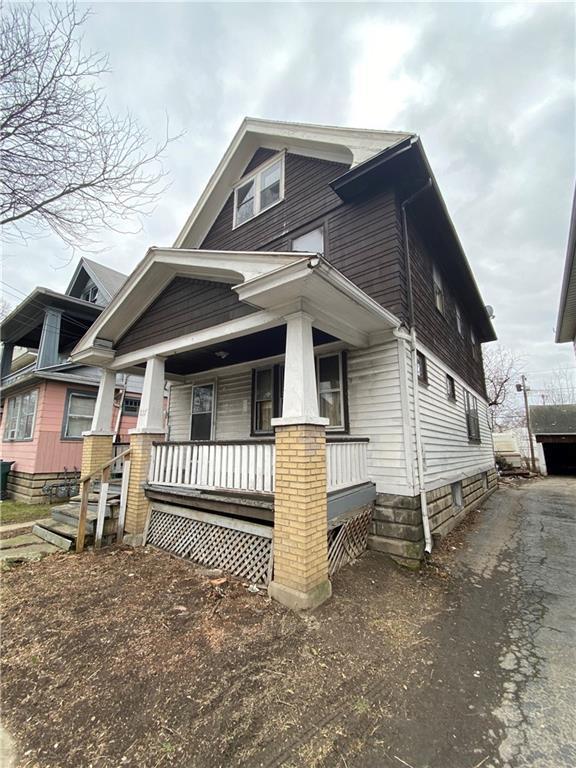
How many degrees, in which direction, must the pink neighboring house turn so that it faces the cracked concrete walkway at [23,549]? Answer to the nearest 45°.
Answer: approximately 45° to its left

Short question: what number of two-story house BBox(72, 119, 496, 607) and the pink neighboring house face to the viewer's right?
0

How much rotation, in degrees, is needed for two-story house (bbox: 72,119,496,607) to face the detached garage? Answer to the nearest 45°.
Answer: approximately 180°

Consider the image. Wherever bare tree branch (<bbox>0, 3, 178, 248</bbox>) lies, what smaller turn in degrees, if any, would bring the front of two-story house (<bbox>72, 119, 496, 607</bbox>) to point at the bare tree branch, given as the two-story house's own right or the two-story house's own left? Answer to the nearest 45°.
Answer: approximately 45° to the two-story house's own right

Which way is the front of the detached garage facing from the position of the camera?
facing the viewer

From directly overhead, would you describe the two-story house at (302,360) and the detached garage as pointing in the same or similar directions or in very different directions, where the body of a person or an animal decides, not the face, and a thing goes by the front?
same or similar directions

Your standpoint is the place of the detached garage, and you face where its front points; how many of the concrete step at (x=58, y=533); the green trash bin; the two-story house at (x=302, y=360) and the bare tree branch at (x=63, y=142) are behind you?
0

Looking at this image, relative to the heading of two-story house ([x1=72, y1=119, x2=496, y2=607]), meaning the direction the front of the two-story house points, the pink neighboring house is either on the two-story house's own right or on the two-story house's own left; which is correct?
on the two-story house's own right

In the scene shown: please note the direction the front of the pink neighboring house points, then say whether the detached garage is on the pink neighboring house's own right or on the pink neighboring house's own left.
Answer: on the pink neighboring house's own left

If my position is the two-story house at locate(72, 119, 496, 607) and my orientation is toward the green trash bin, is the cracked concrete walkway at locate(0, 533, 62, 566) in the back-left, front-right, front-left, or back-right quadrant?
front-left

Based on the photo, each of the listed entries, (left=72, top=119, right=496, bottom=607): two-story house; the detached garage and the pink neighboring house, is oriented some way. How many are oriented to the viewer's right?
0

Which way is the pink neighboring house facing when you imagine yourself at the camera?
facing the viewer and to the left of the viewer

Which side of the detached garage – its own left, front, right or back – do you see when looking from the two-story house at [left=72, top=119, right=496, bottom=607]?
front

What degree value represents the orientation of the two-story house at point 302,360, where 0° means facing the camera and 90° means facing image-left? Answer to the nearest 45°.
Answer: approximately 45°

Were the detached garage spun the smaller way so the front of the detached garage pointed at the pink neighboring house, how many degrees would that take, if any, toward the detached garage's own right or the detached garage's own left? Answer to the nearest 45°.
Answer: approximately 45° to the detached garage's own right

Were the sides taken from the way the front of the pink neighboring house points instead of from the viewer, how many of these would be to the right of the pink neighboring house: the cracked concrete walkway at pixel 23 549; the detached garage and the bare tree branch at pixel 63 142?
0
